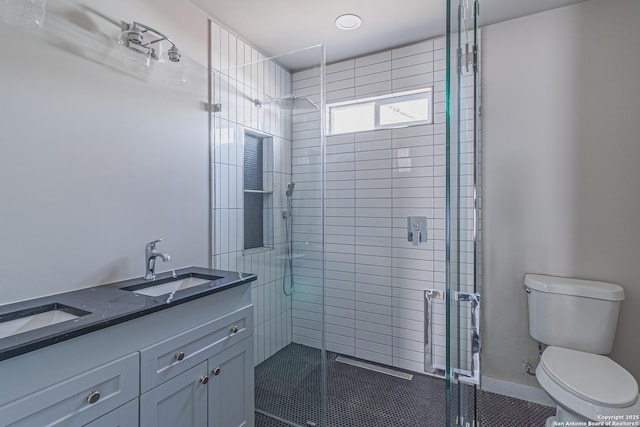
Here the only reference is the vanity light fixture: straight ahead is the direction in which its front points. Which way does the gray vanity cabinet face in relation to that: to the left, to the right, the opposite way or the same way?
the same way

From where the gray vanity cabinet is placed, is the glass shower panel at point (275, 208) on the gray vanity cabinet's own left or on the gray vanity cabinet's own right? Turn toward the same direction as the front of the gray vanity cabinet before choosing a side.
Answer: on the gray vanity cabinet's own left

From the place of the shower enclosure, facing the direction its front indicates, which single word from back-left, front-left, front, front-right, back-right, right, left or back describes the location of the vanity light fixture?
front

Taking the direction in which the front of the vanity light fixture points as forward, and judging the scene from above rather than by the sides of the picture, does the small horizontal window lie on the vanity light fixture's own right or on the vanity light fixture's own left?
on the vanity light fixture's own left

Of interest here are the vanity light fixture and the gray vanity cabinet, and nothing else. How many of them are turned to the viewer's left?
0

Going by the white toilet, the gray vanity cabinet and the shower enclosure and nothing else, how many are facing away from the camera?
0

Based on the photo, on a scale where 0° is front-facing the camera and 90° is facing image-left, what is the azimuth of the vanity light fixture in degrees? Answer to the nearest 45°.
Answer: approximately 315°

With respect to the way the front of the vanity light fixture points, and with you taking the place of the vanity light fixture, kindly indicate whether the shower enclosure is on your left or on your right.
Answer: on your left

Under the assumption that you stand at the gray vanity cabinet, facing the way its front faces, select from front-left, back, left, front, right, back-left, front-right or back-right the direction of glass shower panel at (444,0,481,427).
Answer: front
